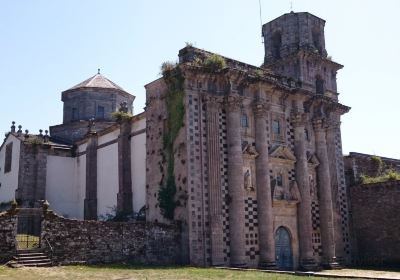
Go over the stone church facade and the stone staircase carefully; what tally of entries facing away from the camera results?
0

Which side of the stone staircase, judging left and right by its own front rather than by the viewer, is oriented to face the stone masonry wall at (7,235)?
right

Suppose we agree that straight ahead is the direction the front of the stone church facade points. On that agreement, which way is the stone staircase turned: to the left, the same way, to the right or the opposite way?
the same way

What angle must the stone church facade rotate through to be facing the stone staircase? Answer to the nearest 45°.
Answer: approximately 90° to its right

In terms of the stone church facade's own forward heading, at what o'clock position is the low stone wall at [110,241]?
The low stone wall is roughly at 3 o'clock from the stone church facade.

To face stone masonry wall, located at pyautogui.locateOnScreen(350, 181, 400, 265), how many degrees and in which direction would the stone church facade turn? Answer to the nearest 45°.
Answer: approximately 90° to its left

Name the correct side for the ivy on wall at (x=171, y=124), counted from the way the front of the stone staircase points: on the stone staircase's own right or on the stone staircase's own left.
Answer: on the stone staircase's own left

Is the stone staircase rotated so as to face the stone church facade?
no

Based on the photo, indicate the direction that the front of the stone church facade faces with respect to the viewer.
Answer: facing the viewer and to the right of the viewer

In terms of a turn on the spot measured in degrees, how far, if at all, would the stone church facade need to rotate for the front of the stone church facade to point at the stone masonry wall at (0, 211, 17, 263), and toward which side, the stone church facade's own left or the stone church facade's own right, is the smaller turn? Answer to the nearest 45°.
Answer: approximately 90° to the stone church facade's own right

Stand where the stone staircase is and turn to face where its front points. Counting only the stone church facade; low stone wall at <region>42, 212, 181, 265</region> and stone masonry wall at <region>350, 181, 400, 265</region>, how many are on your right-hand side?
0

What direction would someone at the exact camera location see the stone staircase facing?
facing the viewer

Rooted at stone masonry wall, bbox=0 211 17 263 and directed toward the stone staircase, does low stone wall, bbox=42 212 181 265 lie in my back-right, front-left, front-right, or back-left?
front-left
